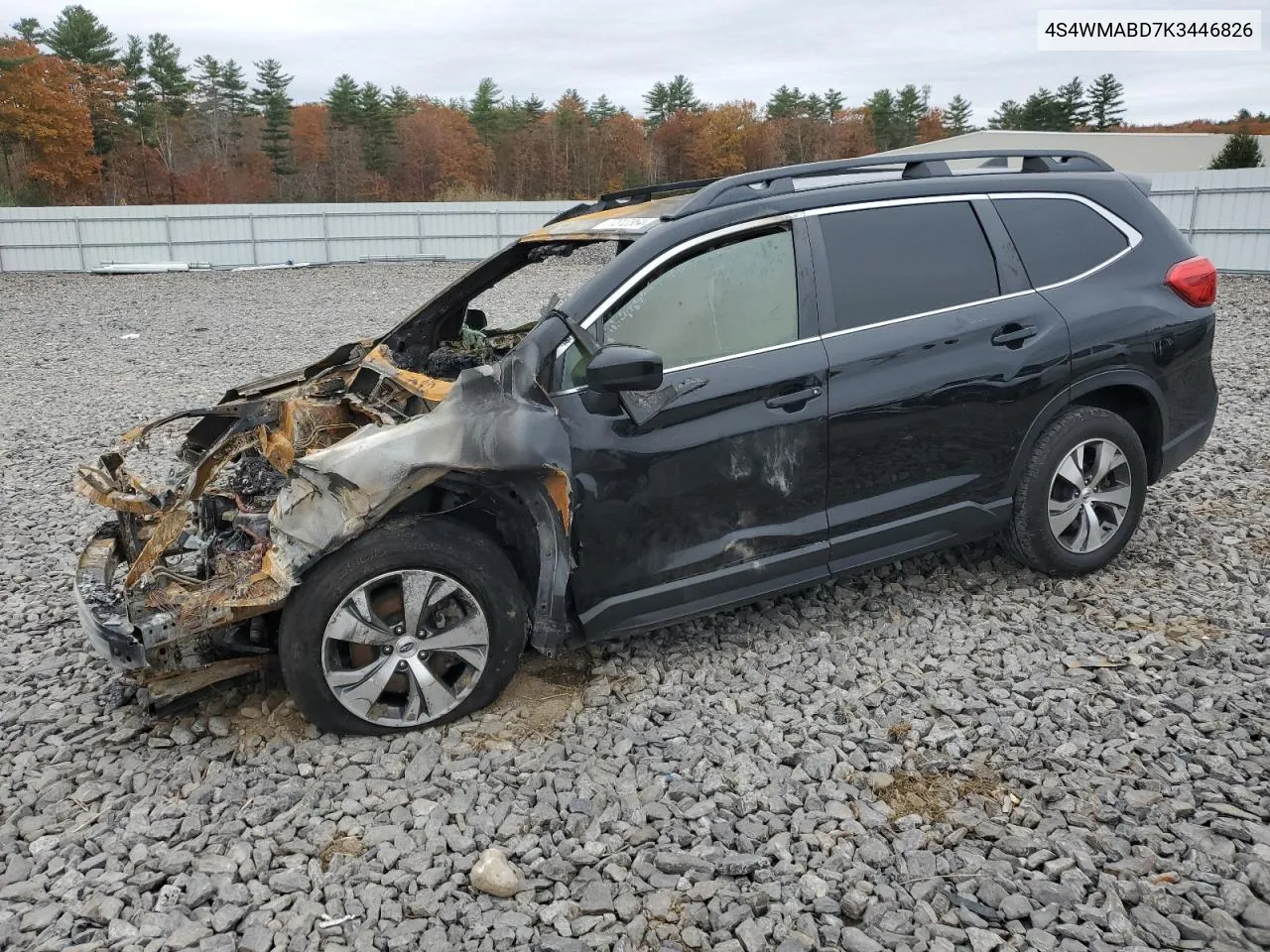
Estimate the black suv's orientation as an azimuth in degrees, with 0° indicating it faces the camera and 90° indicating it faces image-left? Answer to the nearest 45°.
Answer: approximately 45°

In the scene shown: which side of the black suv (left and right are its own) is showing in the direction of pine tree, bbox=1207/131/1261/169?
back

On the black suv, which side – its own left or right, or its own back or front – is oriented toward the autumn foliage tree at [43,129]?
right

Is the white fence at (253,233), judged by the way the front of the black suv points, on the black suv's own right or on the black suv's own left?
on the black suv's own right

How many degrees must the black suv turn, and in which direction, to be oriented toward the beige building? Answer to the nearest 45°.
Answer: approximately 180°

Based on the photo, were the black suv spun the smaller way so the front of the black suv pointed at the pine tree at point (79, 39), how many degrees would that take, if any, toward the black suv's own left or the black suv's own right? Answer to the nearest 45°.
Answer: approximately 90° to the black suv's own right
